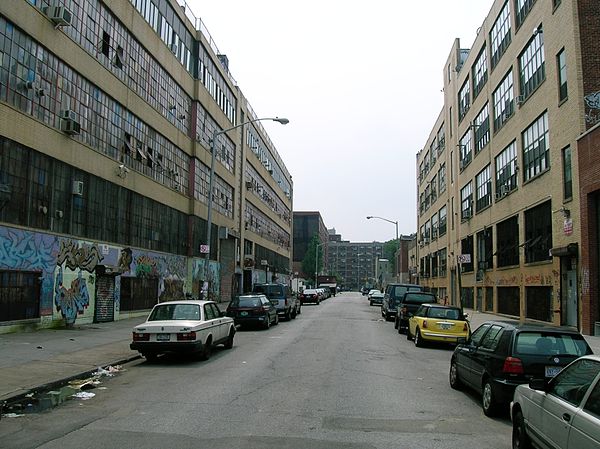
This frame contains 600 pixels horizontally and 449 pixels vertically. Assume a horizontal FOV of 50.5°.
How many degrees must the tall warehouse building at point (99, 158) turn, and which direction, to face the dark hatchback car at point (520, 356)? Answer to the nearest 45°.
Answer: approximately 45° to its right

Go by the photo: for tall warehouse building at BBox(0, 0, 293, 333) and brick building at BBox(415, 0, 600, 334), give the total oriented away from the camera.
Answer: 0

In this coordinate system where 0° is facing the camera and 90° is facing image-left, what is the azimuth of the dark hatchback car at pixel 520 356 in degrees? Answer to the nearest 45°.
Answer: approximately 135°

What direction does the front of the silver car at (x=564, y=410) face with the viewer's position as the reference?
facing away from the viewer and to the left of the viewer

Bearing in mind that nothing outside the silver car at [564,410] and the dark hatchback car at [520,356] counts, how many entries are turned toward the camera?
0

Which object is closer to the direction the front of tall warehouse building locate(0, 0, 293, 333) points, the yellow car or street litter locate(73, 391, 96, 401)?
the yellow car

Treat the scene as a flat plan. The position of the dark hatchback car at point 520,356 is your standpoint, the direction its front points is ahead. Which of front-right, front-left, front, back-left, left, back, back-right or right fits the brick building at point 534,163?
front-right

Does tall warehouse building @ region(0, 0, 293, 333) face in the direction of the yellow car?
yes

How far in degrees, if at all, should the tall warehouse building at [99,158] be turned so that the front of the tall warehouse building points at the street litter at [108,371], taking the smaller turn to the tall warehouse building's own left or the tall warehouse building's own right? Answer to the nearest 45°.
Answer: approximately 45° to the tall warehouse building's own right

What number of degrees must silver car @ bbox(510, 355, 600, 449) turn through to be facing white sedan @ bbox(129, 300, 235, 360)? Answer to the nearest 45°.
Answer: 0° — it already faces it

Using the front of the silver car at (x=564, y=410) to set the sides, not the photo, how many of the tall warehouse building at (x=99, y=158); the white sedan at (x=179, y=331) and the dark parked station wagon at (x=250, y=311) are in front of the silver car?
3

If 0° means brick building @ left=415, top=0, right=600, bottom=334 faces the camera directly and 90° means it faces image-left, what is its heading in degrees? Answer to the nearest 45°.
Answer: approximately 45°

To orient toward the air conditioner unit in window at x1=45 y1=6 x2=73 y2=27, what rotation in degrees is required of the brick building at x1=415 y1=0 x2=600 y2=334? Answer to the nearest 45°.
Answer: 0° — it already faces it

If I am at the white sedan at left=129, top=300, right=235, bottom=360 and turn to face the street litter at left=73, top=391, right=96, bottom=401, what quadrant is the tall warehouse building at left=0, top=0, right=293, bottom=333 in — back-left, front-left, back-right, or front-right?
back-right
